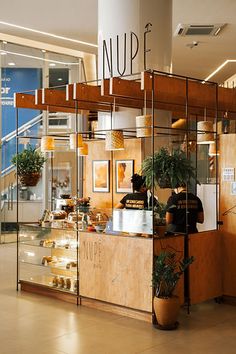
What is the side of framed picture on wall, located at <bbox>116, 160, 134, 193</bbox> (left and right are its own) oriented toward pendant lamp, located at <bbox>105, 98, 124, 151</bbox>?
front

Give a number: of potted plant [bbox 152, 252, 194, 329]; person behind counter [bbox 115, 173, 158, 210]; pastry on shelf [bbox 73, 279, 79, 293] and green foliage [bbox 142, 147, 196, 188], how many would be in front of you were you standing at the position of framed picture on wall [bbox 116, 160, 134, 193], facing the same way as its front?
4

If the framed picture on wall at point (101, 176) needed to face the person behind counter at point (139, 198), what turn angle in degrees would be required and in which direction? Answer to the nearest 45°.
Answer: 0° — it already faces them

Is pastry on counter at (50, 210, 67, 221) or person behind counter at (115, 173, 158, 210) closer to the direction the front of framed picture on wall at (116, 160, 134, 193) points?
the person behind counter

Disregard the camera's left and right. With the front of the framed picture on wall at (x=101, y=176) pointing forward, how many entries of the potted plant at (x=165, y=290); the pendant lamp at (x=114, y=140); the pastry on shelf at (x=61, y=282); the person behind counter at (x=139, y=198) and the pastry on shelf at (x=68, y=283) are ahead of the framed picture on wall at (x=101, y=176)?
5

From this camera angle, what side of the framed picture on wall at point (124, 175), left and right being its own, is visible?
front

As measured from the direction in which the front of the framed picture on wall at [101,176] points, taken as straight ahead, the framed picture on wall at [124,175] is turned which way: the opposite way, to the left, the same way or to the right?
the same way

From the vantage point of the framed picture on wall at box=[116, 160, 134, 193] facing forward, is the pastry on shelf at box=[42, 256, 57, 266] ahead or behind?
ahead

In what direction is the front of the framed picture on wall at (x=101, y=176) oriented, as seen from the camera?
facing the viewer
